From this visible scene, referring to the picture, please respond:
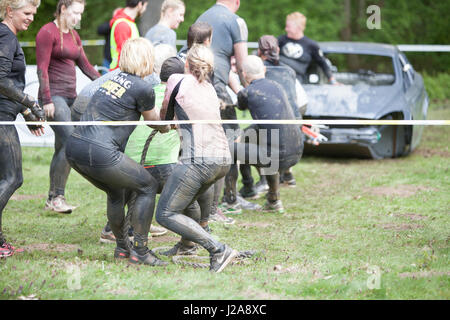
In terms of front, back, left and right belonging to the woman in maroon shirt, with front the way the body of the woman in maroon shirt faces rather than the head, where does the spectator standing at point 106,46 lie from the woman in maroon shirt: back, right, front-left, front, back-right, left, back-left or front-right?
back-left

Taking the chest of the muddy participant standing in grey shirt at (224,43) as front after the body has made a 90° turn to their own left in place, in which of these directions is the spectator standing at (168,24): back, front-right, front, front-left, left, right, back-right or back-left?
front

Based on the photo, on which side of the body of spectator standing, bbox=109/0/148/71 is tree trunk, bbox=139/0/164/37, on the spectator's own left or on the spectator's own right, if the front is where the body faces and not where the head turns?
on the spectator's own left

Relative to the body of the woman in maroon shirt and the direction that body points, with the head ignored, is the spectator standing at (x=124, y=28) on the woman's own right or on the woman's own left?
on the woman's own left

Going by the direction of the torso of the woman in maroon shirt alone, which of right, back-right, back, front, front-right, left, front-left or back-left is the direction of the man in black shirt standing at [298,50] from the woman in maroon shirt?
left

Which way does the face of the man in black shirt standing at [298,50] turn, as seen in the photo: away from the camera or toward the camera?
toward the camera

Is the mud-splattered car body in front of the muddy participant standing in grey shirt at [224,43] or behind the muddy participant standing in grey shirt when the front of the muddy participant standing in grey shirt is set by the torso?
in front
